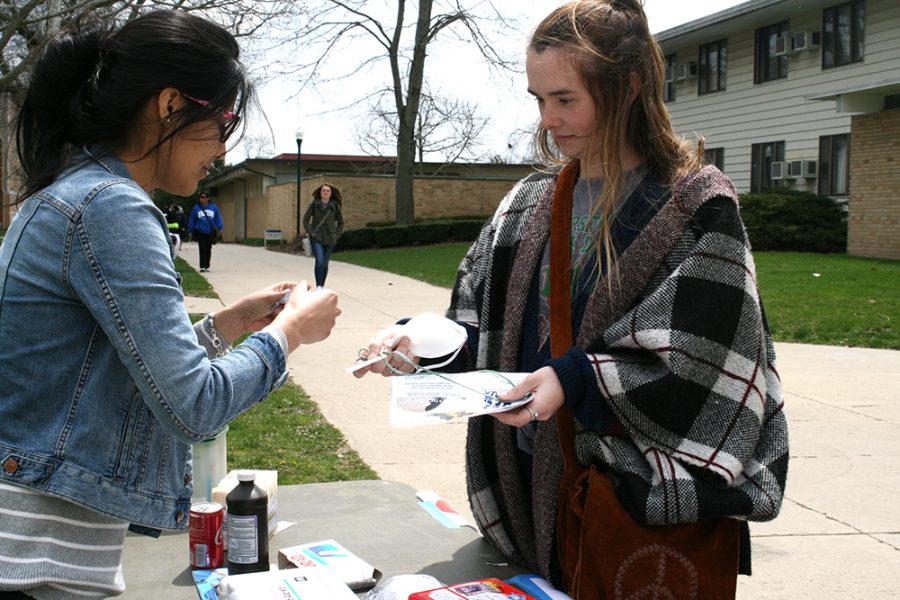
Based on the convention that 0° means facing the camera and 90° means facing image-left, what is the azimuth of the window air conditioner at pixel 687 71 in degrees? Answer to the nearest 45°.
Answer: approximately 45°

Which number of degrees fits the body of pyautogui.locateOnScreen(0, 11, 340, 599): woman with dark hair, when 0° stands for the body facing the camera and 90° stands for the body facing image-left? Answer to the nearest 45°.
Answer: approximately 270°

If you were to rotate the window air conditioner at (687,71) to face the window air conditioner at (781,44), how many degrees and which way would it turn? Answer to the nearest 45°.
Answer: approximately 90° to its left

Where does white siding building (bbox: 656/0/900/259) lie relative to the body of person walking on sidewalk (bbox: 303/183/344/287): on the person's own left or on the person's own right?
on the person's own left

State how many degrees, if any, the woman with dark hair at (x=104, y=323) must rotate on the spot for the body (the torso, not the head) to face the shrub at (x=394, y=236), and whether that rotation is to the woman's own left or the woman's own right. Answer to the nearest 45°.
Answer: approximately 90° to the woman's own left

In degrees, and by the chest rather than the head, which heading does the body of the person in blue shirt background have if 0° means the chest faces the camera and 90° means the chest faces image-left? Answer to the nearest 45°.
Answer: approximately 0°

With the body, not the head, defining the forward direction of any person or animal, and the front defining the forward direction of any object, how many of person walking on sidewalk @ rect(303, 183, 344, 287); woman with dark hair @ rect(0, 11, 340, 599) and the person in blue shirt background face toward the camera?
2
